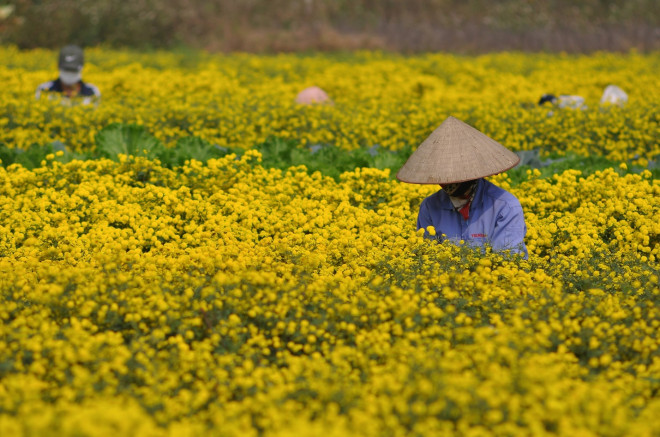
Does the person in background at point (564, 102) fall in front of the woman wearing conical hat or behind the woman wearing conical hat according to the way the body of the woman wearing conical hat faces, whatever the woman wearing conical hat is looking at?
behind

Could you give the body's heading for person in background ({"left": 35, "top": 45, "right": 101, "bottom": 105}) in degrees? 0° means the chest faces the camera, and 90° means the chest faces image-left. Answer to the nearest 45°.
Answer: approximately 0°

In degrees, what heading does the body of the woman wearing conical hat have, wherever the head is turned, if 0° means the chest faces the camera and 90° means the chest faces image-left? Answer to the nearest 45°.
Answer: approximately 45°

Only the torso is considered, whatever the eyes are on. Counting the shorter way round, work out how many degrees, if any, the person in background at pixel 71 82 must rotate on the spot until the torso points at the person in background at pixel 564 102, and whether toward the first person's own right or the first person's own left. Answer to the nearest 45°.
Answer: approximately 90° to the first person's own left

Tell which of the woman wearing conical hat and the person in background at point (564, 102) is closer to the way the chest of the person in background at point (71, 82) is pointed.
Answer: the woman wearing conical hat
